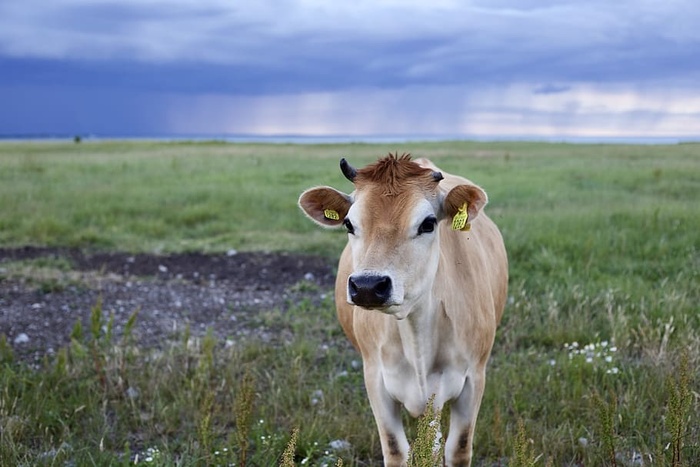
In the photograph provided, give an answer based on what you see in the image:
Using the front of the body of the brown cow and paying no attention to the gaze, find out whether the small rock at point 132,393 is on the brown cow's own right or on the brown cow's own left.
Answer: on the brown cow's own right

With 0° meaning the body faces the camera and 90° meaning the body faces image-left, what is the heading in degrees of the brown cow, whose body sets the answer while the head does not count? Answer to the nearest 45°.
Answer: approximately 0°

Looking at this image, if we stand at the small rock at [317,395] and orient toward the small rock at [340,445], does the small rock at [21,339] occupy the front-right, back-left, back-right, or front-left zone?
back-right

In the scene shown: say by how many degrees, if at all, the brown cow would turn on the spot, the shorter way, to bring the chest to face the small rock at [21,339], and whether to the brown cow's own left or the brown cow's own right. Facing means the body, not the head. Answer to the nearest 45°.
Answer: approximately 135° to the brown cow's own right
